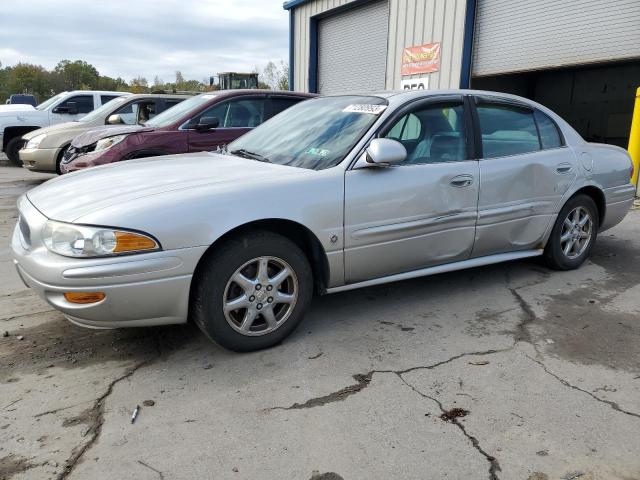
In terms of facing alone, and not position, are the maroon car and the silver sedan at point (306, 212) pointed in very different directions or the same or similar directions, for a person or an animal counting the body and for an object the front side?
same or similar directions

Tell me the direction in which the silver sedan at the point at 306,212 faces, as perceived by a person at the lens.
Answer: facing the viewer and to the left of the viewer

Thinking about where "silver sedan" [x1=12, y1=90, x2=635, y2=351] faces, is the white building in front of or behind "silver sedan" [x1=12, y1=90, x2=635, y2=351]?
behind

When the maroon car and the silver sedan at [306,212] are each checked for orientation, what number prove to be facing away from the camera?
0

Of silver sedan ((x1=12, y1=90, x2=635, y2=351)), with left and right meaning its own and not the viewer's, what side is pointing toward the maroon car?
right

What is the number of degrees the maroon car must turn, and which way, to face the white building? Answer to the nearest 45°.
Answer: approximately 180°

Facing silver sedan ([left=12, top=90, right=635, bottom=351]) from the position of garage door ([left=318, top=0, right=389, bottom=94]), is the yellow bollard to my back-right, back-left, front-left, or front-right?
front-left

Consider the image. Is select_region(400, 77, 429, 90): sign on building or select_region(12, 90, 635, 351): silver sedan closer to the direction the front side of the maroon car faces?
the silver sedan

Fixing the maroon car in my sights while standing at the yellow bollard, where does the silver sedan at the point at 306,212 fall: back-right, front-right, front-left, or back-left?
front-left

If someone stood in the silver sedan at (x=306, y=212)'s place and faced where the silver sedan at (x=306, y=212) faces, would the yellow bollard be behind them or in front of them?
behind
